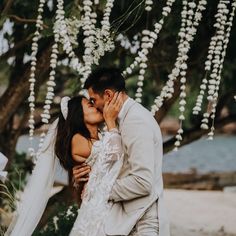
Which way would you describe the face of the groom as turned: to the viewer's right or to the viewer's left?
to the viewer's left

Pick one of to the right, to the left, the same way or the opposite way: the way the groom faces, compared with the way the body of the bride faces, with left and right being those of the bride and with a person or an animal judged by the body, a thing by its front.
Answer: the opposite way

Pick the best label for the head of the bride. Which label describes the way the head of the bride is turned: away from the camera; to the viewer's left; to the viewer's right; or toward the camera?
to the viewer's right

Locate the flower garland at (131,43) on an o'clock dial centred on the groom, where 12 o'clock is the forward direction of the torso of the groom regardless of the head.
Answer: The flower garland is roughly at 3 o'clock from the groom.

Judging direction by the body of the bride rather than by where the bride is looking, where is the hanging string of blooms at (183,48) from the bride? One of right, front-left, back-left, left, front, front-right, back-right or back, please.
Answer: front-left

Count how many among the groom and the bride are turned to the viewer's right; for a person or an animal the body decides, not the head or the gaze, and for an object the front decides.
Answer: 1

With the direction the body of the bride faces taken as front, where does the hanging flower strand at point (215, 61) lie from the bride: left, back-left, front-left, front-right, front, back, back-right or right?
front-left

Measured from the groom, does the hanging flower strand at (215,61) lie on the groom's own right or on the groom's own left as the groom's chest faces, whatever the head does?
on the groom's own right

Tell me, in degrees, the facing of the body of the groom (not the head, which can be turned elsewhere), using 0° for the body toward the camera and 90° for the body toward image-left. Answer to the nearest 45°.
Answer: approximately 90°

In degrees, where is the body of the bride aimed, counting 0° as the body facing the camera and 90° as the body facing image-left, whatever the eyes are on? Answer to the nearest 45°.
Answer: approximately 270°

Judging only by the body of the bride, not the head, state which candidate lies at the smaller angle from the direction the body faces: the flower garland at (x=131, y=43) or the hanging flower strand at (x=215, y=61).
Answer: the hanging flower strand
